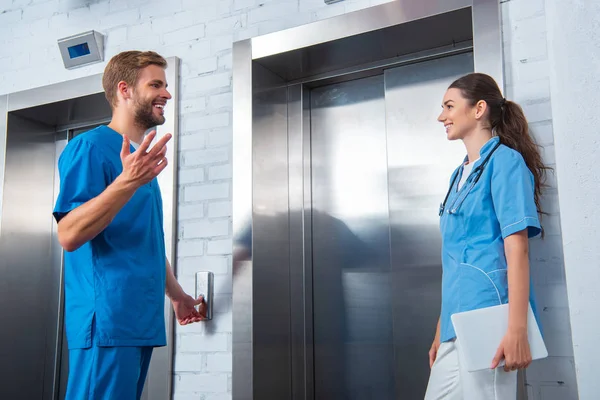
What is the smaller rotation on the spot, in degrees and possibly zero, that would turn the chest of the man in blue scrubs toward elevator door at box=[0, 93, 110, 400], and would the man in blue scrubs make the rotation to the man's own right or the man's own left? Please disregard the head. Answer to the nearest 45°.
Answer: approximately 135° to the man's own left

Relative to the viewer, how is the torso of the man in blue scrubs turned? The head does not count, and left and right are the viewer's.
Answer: facing the viewer and to the right of the viewer

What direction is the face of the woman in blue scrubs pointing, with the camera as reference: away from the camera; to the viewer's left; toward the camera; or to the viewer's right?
to the viewer's left

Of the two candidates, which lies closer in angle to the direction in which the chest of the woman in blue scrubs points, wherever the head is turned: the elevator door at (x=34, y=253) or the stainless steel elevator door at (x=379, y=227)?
the elevator door

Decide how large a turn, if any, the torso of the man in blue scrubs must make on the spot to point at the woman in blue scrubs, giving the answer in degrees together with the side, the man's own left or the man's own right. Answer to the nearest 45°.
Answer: approximately 45° to the man's own left

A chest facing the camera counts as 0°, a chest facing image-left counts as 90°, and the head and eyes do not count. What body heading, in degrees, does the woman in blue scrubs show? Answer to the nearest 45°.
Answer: approximately 45°

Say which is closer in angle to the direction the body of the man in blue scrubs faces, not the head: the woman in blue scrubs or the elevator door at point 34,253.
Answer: the woman in blue scrubs

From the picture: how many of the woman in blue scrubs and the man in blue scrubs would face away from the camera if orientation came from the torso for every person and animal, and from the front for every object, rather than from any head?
0

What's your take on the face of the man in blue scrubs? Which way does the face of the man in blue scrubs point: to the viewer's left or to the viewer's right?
to the viewer's right

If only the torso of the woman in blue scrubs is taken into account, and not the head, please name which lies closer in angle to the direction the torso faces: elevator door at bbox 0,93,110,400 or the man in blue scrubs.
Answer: the man in blue scrubs

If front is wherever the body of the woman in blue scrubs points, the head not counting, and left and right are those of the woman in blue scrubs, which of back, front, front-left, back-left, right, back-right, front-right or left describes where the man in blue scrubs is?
front-right

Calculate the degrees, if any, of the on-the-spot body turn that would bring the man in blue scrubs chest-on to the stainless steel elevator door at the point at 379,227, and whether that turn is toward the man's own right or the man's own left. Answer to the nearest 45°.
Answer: approximately 90° to the man's own left

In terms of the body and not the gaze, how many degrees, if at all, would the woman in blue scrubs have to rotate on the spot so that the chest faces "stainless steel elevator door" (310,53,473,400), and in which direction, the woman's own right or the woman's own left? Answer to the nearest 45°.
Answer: approximately 90° to the woman's own right

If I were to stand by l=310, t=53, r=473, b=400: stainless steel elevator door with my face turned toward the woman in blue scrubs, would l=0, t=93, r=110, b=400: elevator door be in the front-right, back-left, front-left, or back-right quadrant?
back-right
